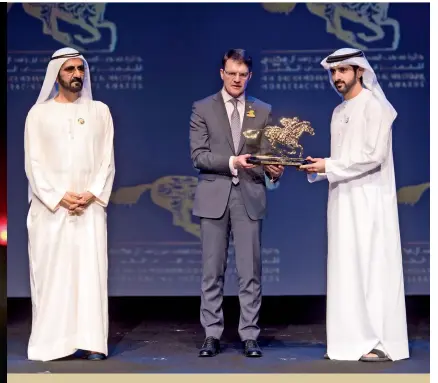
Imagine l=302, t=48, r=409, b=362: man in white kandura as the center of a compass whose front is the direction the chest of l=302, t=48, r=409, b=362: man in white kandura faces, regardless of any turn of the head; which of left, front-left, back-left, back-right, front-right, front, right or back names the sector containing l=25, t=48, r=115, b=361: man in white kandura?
front-right

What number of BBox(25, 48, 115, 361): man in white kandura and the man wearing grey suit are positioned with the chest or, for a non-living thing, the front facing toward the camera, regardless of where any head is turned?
2

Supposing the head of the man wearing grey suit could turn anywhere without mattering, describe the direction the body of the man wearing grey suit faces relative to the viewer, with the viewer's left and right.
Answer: facing the viewer

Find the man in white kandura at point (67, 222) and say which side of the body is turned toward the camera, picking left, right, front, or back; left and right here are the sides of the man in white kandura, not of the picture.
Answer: front

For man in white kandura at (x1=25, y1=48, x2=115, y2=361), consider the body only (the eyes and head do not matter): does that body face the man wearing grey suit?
no

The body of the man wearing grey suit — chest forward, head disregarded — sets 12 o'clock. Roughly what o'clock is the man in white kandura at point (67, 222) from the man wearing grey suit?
The man in white kandura is roughly at 3 o'clock from the man wearing grey suit.

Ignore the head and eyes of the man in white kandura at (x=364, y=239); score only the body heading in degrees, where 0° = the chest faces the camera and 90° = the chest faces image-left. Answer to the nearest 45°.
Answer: approximately 45°

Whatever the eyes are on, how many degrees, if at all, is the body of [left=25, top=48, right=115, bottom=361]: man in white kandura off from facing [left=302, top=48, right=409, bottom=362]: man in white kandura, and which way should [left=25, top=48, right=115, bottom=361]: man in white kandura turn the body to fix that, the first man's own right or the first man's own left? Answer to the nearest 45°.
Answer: approximately 90° to the first man's own left

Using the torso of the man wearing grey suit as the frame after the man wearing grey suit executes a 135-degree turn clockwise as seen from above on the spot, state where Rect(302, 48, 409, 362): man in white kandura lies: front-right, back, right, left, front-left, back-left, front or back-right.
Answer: back-right

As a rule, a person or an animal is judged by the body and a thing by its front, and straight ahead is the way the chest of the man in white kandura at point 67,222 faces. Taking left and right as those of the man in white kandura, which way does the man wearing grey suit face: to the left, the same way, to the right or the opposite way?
the same way
